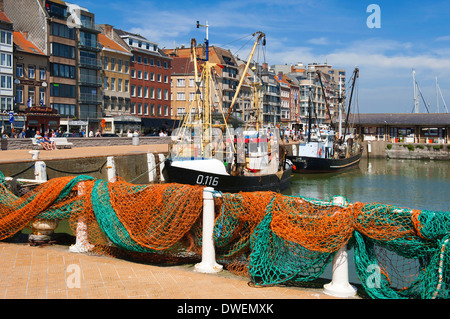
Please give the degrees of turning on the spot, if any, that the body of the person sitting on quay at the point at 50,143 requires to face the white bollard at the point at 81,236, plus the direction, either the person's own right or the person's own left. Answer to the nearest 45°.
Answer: approximately 45° to the person's own right

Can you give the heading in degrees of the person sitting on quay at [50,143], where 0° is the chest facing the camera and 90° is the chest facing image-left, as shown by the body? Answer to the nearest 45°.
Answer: approximately 315°

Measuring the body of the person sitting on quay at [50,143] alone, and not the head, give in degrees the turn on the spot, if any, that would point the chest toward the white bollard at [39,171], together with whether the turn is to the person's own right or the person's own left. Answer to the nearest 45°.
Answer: approximately 45° to the person's own right
